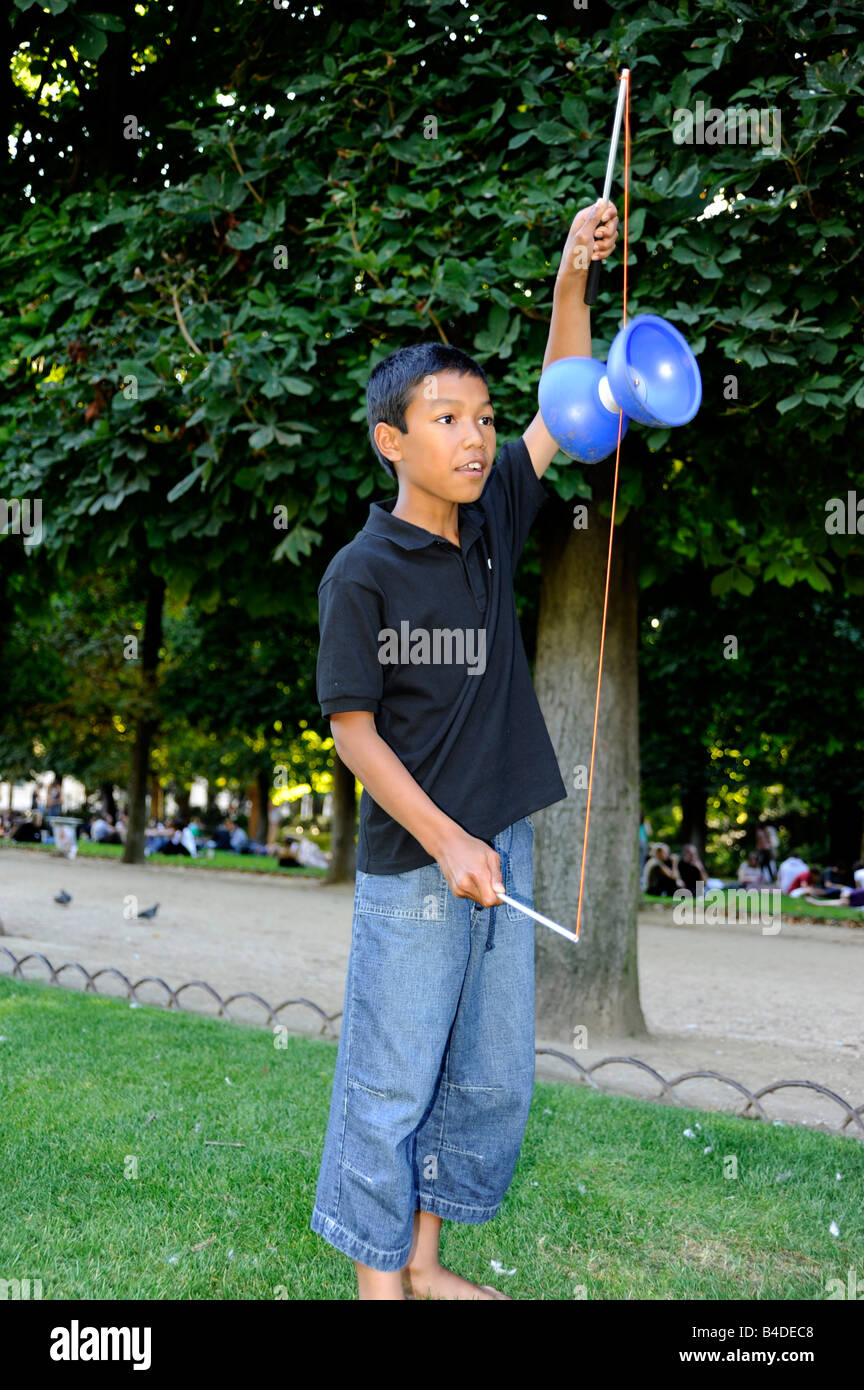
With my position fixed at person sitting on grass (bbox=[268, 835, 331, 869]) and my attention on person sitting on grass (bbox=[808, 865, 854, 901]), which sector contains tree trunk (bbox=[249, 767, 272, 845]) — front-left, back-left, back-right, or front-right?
back-left

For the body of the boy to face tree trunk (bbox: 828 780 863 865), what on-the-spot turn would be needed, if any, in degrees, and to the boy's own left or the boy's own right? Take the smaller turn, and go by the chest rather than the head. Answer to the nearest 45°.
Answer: approximately 135° to the boy's own left

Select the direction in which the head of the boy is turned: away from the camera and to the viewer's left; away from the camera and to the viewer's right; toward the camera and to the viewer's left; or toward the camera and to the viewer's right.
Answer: toward the camera and to the viewer's right

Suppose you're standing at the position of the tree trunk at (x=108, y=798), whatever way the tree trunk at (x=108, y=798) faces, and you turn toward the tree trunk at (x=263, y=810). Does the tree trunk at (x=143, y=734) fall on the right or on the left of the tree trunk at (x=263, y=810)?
right

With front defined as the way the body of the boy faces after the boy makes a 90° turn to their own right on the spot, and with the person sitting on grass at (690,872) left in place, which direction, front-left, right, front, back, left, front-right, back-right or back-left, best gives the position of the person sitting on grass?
back-right

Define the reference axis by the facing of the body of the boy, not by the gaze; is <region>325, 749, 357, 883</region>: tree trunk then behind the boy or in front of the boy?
behind

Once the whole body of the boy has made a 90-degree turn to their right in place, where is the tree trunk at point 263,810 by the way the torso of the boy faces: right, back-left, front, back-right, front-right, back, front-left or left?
back-right

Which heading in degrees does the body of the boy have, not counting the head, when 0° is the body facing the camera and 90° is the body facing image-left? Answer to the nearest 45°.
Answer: approximately 315°

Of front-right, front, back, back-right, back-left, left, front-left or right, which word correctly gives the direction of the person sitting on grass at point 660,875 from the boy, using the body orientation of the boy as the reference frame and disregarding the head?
back-left

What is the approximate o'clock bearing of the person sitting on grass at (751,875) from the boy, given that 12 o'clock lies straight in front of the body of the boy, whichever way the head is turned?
The person sitting on grass is roughly at 8 o'clock from the boy.
